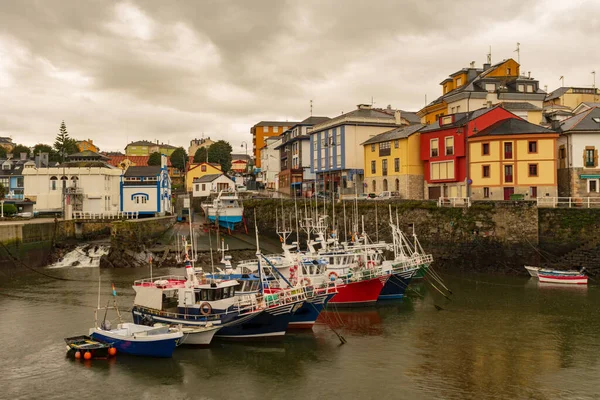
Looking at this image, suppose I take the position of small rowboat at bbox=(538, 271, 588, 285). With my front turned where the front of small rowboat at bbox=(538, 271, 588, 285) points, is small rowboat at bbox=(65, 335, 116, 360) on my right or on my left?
on my left

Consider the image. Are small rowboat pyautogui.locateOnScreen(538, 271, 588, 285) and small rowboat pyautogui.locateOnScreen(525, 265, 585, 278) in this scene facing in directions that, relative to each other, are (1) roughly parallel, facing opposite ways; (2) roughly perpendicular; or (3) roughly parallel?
roughly parallel

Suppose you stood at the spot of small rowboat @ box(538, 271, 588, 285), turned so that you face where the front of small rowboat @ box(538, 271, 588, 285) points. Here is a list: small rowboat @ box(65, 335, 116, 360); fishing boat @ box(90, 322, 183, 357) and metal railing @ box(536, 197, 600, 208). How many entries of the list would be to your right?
1

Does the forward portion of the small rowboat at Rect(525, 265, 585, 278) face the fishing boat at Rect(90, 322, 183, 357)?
no

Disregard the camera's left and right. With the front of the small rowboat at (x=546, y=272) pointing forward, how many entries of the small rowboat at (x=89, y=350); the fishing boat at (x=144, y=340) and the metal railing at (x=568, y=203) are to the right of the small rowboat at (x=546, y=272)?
1

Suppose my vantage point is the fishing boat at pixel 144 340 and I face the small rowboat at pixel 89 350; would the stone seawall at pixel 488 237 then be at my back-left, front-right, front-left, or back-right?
back-right

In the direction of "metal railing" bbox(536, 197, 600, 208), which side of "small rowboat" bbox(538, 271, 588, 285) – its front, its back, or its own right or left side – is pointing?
right

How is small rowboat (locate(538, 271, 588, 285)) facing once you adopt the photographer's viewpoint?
facing to the left of the viewer

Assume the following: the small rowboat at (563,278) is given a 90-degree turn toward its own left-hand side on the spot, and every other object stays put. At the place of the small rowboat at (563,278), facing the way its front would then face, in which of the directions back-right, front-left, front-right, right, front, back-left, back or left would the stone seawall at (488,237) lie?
back-right

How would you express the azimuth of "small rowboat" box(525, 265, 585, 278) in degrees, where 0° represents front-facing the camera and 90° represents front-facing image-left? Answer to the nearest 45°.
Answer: approximately 90°

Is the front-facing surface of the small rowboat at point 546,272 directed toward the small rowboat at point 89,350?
no

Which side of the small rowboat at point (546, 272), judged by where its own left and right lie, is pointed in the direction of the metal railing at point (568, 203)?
right
